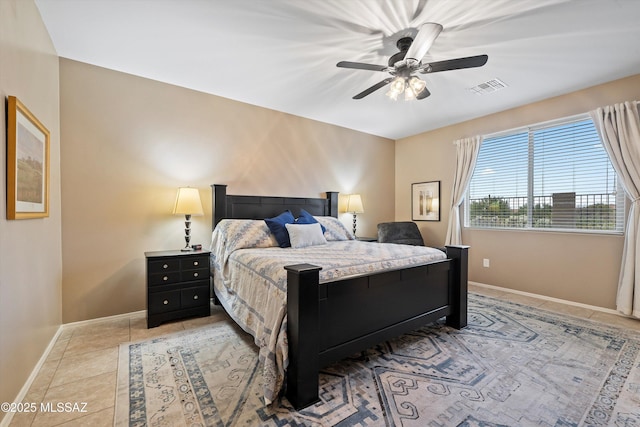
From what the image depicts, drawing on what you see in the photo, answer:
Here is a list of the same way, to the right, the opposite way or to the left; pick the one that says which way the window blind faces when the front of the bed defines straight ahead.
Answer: to the right

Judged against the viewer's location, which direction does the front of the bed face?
facing the viewer and to the right of the viewer

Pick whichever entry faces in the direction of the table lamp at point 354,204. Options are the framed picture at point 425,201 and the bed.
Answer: the framed picture

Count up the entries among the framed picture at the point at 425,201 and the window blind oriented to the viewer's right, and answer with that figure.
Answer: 0

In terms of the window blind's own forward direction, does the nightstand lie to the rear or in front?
in front

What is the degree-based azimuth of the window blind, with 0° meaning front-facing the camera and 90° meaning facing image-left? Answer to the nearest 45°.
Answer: approximately 0°

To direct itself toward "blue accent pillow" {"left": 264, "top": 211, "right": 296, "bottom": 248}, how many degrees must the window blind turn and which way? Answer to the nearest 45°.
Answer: approximately 45° to its right

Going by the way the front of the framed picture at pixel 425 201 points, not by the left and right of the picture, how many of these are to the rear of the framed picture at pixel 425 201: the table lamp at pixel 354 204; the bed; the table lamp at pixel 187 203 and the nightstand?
0

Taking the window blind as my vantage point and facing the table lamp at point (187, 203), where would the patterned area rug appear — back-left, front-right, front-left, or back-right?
front-left

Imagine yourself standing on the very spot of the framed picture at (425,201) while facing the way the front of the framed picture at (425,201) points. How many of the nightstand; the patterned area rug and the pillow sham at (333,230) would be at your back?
0

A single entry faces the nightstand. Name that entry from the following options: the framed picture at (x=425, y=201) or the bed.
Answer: the framed picture

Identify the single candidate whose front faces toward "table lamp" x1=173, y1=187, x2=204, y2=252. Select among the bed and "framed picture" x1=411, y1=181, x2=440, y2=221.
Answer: the framed picture

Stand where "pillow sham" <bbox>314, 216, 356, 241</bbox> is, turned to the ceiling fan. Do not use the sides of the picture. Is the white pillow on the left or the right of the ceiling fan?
right

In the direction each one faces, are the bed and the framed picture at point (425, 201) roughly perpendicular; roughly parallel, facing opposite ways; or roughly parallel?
roughly perpendicular

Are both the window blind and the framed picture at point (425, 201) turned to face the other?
no

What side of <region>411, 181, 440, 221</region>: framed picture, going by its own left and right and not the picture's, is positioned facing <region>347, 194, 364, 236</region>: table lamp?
front

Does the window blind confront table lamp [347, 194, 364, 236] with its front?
no

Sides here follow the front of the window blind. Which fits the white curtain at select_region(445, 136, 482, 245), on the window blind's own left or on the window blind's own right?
on the window blind's own right

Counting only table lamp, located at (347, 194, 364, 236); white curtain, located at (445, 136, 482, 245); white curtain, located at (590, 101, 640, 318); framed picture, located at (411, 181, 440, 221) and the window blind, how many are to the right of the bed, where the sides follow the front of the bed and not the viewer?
0

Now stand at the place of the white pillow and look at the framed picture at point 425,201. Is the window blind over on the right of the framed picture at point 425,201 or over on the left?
right

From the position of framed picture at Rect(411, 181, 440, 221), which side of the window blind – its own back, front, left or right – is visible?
right

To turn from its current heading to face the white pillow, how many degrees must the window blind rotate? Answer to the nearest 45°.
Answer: approximately 45° to its right
